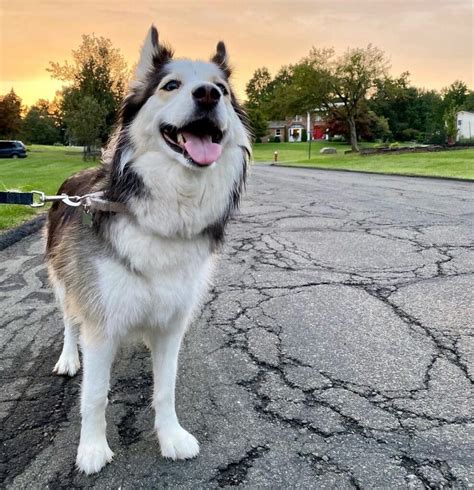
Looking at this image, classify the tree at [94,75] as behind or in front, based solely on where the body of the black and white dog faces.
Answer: behind

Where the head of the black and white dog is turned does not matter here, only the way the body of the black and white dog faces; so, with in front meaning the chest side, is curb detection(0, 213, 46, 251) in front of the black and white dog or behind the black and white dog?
behind

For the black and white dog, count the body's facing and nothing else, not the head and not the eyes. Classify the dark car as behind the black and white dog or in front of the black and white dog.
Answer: behind

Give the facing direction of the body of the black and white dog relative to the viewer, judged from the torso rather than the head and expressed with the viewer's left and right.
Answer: facing the viewer and to the right of the viewer

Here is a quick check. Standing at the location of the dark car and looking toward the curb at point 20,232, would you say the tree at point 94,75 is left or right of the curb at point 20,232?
left
